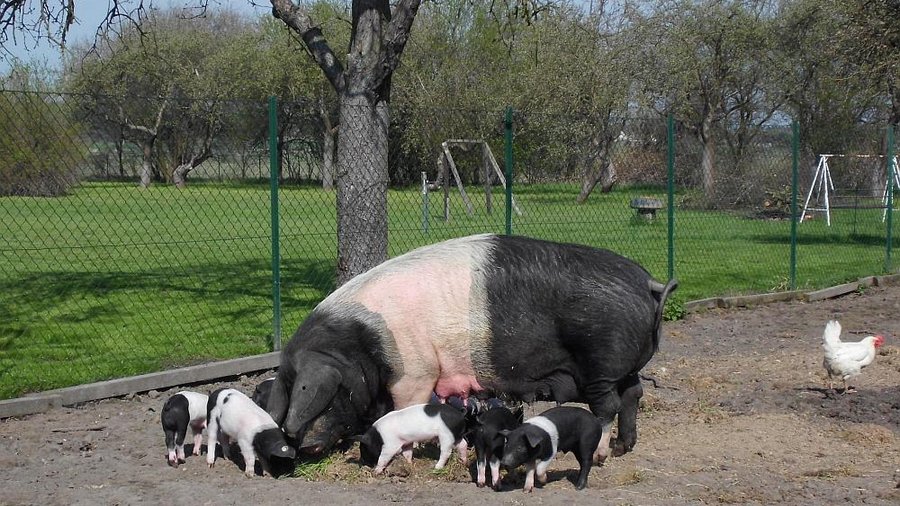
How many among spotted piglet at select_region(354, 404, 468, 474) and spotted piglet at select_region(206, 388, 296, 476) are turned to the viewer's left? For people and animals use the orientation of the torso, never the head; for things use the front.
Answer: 1

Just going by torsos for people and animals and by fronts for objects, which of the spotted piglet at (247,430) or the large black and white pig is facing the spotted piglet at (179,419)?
the large black and white pig

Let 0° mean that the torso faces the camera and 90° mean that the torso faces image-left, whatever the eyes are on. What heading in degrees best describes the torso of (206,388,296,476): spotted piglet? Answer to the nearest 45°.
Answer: approximately 315°

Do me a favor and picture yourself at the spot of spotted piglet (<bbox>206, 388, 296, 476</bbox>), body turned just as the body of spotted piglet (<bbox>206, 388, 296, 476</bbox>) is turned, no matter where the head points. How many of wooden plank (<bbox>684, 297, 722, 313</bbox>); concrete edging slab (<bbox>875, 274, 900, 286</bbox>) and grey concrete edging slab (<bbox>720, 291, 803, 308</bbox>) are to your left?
3

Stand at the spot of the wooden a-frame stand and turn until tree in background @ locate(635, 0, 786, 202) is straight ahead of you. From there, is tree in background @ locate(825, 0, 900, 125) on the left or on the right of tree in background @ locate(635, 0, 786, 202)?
right

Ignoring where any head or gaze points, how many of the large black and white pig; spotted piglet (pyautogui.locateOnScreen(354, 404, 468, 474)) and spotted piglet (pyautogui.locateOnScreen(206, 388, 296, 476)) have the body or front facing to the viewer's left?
2

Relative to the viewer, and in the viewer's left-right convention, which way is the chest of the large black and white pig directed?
facing to the left of the viewer

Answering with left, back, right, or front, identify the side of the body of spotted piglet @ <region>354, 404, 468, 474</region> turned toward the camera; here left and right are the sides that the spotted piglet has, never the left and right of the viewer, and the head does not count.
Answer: left

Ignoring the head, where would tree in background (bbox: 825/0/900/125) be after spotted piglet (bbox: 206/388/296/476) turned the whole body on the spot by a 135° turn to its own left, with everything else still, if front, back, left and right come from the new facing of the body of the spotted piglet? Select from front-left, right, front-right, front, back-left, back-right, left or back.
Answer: front-right

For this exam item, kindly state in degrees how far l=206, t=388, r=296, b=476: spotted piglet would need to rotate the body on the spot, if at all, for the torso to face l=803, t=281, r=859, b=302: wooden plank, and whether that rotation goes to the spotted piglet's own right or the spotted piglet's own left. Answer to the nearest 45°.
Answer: approximately 90° to the spotted piglet's own left

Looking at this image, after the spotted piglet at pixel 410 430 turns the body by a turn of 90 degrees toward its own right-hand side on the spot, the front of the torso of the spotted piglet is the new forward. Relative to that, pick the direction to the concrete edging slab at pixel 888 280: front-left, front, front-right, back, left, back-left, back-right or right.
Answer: front-right

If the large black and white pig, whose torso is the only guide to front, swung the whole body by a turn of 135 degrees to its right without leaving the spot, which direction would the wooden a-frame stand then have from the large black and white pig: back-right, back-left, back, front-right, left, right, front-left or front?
front-left

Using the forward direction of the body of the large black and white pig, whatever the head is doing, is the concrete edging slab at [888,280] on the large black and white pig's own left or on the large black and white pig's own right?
on the large black and white pig's own right
